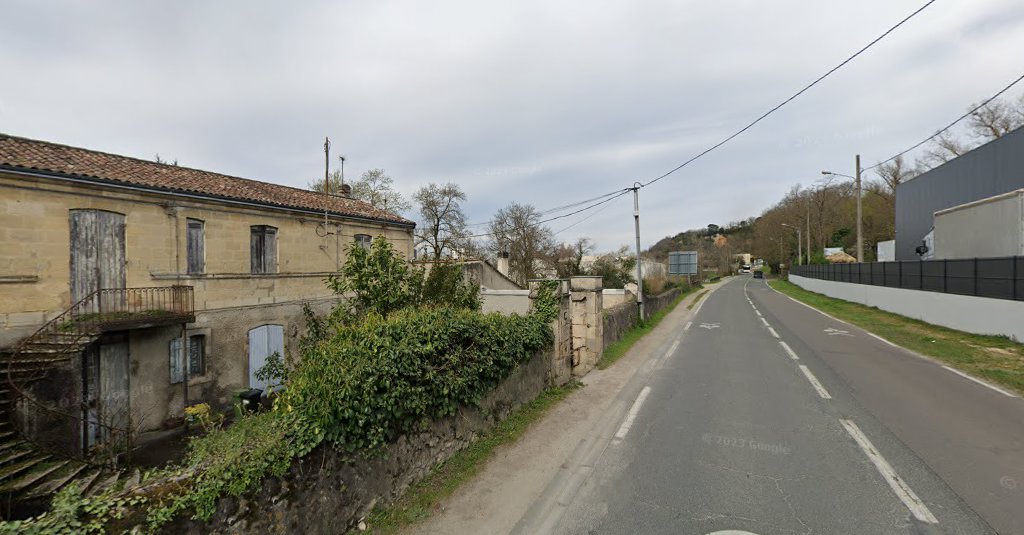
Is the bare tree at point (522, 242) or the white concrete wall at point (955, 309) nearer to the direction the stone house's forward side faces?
the white concrete wall

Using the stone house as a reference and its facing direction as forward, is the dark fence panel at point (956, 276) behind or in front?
in front

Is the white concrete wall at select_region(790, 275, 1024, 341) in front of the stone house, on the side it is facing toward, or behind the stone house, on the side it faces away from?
in front

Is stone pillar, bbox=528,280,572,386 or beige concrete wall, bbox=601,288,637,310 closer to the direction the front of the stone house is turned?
the stone pillar

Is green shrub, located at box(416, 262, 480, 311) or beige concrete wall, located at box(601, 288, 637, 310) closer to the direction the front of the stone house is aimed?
the green shrub

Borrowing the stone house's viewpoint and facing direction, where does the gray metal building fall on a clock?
The gray metal building is roughly at 11 o'clock from the stone house.

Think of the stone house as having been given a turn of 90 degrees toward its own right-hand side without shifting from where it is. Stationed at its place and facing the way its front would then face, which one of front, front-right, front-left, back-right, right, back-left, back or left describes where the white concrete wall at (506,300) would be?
back-left

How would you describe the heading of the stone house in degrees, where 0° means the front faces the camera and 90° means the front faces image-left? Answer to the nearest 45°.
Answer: approximately 315°

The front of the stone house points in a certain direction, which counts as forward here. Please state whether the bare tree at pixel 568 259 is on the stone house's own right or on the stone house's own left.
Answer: on the stone house's own left

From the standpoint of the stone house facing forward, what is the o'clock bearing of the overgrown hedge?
The overgrown hedge is roughly at 1 o'clock from the stone house.

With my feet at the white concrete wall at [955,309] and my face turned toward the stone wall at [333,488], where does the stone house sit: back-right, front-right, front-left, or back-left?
front-right

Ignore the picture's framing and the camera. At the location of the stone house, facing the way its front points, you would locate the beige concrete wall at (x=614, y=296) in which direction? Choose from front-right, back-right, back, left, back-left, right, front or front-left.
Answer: front-left

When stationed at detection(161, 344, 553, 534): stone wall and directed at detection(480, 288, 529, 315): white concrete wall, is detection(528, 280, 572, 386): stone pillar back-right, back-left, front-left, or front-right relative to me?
front-right

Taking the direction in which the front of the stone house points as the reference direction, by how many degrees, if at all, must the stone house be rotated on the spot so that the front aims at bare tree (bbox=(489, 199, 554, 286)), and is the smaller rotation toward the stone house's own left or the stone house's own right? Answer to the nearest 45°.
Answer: approximately 90° to the stone house's own left
